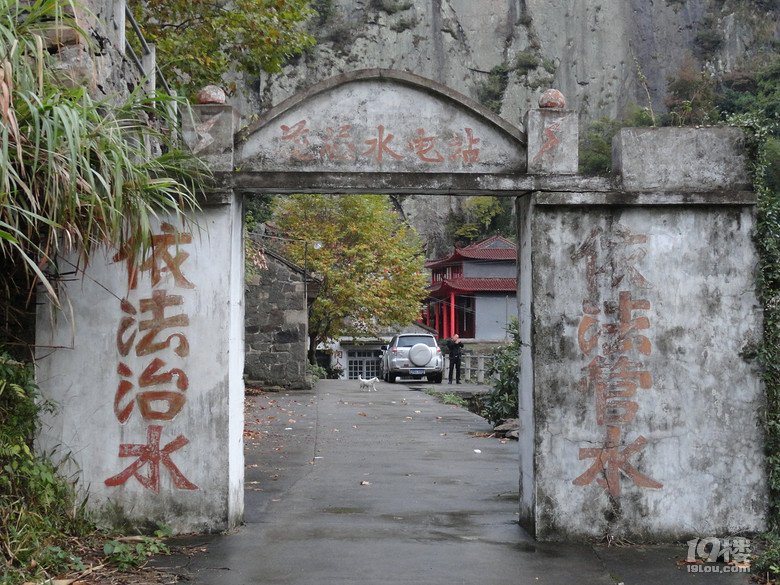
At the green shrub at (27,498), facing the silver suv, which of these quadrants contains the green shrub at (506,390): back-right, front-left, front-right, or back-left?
front-right

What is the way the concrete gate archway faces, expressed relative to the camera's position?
facing the viewer

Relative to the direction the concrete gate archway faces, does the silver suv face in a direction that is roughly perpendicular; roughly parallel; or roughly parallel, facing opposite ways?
roughly parallel, facing opposite ways

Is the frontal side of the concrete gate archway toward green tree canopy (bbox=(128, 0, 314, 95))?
no

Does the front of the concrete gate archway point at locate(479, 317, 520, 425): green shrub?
no

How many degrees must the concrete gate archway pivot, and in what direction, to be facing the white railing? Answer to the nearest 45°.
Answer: approximately 180°

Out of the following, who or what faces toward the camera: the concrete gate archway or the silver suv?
the concrete gate archway

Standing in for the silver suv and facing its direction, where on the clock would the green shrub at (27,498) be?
The green shrub is roughly at 6 o'clock from the silver suv.

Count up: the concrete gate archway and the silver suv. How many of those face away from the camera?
1

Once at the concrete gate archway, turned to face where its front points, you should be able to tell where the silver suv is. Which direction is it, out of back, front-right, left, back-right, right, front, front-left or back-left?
back

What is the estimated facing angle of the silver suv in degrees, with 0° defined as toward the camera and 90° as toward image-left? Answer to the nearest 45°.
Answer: approximately 180°

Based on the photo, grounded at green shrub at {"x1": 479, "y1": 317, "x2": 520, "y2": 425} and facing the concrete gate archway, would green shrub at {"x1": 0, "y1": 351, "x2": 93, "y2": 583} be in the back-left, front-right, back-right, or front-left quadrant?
front-right

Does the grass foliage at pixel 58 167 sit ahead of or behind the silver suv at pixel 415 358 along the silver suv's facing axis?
behind

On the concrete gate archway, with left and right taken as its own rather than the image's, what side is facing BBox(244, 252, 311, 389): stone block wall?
back
